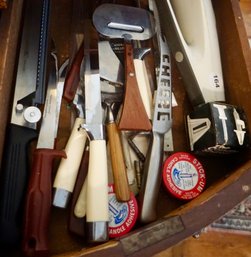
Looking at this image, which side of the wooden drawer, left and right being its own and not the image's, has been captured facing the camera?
front
